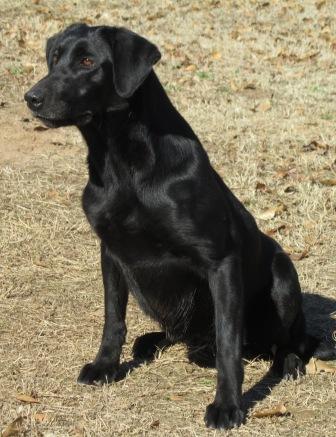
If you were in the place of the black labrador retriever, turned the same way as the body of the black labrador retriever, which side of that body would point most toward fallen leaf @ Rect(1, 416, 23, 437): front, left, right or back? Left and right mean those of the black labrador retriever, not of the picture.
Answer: front

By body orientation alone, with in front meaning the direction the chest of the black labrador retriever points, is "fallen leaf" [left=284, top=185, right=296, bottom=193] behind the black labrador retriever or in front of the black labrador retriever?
behind

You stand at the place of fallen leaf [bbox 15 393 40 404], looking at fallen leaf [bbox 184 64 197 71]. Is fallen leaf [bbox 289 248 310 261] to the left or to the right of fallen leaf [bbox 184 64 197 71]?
right

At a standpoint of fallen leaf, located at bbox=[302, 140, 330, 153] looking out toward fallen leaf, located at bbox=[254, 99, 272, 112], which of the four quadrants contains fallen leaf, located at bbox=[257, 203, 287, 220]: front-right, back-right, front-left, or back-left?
back-left

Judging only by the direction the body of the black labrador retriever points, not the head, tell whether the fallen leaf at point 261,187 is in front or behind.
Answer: behind

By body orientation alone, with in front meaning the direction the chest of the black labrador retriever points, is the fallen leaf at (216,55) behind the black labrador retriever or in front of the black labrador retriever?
behind

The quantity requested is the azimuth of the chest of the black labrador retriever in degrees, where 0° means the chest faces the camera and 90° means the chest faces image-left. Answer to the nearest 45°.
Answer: approximately 45°
